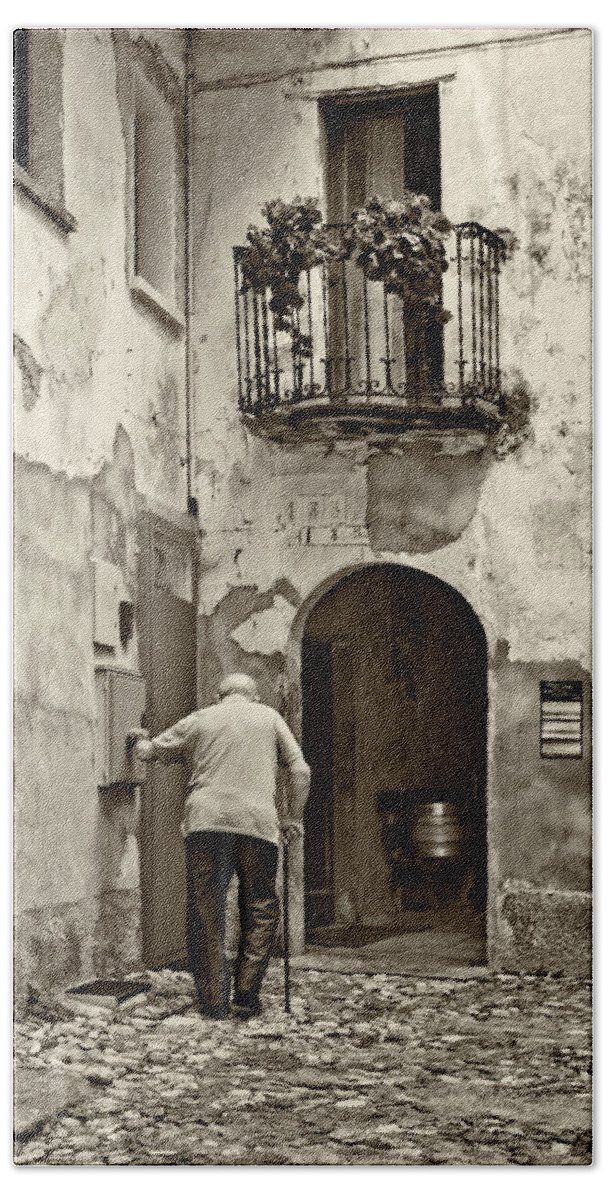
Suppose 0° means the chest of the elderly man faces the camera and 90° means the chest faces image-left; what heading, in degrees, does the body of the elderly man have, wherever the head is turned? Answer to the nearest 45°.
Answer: approximately 180°

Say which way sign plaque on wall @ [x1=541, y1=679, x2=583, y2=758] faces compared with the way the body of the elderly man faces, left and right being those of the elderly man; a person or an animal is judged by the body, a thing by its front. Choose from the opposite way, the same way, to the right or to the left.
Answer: the opposite way

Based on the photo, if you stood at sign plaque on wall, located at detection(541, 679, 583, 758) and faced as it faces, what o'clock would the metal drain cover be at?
The metal drain cover is roughly at 3 o'clock from the sign plaque on wall.

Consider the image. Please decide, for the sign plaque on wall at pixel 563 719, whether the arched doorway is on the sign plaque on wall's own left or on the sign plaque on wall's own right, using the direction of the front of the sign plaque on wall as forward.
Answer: on the sign plaque on wall's own right

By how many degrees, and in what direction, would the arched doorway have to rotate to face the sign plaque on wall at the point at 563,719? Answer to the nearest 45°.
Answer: approximately 90° to its left

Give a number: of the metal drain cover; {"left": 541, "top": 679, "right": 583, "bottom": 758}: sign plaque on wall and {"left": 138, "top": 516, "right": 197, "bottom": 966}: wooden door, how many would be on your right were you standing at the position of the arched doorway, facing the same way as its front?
2

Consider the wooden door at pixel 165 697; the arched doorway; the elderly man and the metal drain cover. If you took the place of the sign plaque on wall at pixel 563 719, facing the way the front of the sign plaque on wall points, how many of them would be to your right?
4

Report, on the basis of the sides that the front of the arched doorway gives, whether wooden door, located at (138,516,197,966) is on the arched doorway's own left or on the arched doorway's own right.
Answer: on the arched doorway's own right

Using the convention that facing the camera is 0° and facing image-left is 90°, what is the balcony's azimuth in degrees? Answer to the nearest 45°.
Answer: approximately 0°

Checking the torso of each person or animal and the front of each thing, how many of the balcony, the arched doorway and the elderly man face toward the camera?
2

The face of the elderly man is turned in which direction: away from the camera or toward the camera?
away from the camera

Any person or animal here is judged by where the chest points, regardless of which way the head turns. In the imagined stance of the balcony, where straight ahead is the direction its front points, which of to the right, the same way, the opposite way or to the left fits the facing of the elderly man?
the opposite way
